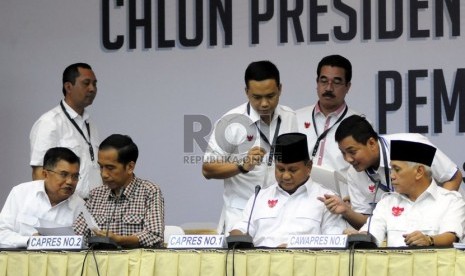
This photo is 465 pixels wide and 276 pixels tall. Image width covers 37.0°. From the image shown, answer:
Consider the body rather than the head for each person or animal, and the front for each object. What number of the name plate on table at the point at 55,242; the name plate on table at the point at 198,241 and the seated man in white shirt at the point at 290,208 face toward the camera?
3

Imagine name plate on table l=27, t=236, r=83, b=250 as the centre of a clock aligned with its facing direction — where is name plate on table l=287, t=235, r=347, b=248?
name plate on table l=287, t=235, r=347, b=248 is roughly at 10 o'clock from name plate on table l=27, t=236, r=83, b=250.

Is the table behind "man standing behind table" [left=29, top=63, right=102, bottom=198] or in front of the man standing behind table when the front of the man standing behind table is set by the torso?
in front

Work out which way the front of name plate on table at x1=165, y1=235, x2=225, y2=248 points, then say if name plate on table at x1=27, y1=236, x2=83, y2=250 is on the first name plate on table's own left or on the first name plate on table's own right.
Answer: on the first name plate on table's own right

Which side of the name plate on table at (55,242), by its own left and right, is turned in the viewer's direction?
front

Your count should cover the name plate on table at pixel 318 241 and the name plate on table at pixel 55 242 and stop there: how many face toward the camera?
2

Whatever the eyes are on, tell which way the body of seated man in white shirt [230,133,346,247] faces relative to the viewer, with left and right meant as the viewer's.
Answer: facing the viewer

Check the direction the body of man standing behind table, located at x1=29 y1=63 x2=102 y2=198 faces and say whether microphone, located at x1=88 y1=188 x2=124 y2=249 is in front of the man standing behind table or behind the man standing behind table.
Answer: in front

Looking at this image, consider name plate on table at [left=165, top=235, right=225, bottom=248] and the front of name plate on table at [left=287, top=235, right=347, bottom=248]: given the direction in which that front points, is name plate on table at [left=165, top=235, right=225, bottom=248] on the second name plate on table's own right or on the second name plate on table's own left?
on the second name plate on table's own right

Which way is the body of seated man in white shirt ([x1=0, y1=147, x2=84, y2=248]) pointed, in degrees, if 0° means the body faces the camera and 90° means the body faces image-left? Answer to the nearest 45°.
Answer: approximately 315°

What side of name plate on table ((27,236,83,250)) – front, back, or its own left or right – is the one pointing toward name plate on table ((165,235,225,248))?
left
